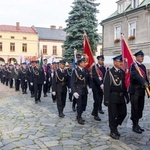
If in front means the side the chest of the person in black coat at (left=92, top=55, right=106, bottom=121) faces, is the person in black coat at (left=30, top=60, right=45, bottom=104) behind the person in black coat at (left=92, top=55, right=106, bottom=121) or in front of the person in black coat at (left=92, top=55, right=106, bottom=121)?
behind

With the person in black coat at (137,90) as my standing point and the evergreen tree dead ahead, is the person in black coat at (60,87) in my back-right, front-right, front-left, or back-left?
front-left

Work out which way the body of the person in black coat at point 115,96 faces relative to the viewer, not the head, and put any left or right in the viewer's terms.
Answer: facing the viewer and to the right of the viewer

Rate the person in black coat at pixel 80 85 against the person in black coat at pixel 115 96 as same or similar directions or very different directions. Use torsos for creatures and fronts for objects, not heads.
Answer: same or similar directions

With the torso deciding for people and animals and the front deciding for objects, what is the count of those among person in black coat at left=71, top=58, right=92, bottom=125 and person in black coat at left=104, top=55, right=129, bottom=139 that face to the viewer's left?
0

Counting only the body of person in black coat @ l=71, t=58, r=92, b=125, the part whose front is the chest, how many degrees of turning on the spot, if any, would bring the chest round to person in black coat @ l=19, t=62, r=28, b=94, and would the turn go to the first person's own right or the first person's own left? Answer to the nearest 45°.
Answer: approximately 180°

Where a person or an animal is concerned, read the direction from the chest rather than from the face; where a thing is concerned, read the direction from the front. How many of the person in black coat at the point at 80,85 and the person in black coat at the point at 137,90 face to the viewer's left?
0

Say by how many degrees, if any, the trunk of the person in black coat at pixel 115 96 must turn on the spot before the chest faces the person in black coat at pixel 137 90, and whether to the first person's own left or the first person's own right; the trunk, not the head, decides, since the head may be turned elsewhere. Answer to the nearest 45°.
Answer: approximately 90° to the first person's own left

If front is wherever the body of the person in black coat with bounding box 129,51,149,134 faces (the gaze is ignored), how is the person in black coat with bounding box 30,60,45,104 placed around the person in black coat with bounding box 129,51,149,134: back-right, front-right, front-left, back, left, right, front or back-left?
back

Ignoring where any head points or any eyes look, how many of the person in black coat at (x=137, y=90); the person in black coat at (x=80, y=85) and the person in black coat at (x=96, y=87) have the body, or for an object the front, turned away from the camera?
0
